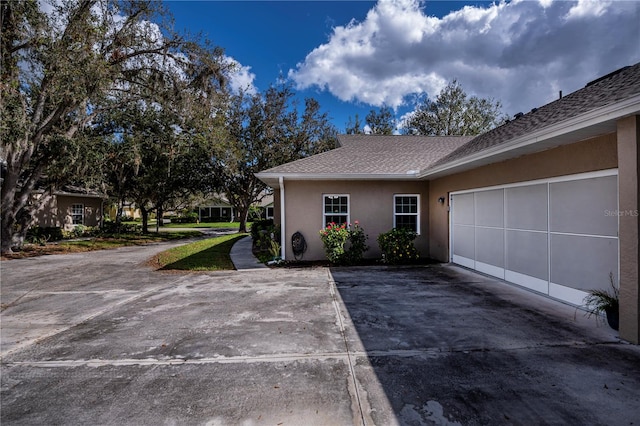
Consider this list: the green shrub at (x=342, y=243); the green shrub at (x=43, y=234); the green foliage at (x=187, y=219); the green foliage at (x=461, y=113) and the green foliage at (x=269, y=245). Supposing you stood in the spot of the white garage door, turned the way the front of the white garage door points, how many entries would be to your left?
0

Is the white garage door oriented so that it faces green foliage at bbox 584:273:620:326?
no

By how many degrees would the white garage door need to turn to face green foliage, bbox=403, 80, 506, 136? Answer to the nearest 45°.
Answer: approximately 135° to its right

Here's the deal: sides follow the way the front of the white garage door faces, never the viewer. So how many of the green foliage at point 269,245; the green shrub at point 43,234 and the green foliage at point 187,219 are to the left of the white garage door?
0

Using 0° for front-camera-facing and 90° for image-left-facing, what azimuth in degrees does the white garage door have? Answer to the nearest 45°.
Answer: approximately 45°

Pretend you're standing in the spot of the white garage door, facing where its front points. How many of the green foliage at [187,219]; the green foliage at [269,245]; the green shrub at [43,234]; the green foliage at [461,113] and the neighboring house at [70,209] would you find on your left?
0

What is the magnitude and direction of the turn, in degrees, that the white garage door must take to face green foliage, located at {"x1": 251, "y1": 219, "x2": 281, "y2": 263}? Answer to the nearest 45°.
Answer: approximately 45° to its right

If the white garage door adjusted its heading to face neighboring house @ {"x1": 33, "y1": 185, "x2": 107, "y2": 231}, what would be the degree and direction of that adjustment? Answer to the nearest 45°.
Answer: approximately 45° to its right

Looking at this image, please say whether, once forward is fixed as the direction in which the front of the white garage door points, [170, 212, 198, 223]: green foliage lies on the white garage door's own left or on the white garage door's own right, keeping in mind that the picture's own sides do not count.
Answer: on the white garage door's own right

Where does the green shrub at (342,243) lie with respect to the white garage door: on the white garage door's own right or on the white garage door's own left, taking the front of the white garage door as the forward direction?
on the white garage door's own right
